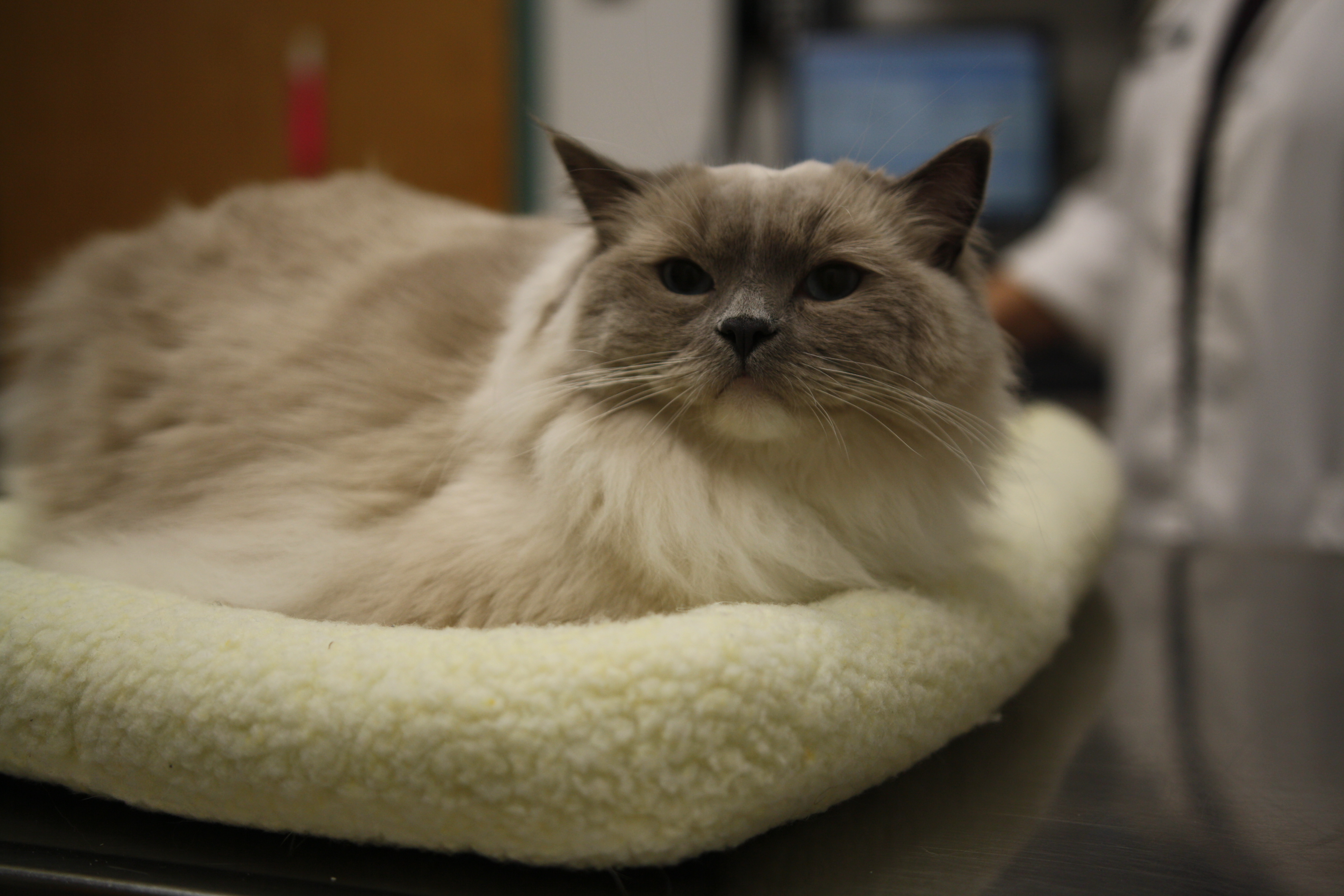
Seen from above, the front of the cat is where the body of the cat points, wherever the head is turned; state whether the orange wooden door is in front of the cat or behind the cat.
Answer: behind

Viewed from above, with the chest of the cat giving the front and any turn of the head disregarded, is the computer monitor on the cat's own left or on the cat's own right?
on the cat's own left

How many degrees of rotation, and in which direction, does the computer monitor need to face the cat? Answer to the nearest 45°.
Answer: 0° — it already faces it

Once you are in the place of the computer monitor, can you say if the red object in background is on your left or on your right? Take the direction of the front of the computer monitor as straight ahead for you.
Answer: on your right

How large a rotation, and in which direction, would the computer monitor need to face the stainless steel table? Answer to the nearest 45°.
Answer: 0° — it already faces it

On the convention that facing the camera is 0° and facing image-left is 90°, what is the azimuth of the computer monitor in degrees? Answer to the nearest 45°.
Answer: approximately 0°

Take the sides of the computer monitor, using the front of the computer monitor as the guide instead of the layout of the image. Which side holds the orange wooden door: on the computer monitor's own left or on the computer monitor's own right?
on the computer monitor's own right

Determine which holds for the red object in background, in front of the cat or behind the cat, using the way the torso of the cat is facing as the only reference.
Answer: behind

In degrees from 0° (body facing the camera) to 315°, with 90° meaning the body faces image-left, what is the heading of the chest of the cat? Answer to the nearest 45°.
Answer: approximately 315°

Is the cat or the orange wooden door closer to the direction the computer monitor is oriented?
the cat
